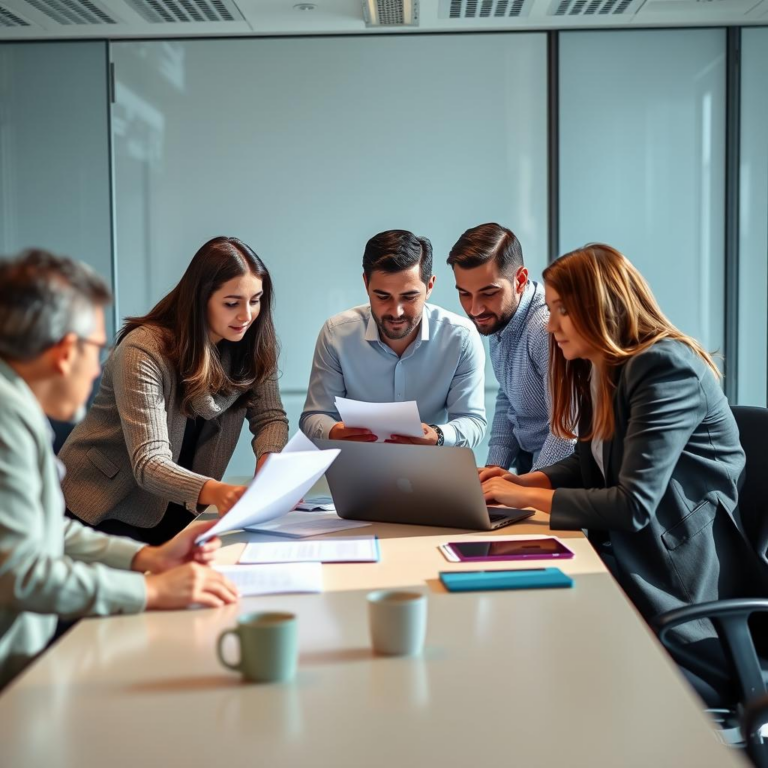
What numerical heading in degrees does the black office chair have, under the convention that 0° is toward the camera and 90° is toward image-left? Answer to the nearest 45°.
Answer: approximately 90°

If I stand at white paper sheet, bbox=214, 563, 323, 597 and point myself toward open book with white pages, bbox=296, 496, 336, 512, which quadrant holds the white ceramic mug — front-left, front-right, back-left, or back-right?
back-right

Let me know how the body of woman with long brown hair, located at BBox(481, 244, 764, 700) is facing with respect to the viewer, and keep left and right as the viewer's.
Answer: facing to the left of the viewer

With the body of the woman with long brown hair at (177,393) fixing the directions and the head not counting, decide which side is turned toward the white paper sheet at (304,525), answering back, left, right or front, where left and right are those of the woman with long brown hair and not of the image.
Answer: front

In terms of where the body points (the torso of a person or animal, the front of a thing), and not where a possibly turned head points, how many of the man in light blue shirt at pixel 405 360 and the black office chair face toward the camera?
1

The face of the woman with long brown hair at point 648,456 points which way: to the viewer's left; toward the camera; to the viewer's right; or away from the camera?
to the viewer's left

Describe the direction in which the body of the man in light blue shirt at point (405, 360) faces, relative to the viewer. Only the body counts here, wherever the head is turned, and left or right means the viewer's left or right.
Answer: facing the viewer

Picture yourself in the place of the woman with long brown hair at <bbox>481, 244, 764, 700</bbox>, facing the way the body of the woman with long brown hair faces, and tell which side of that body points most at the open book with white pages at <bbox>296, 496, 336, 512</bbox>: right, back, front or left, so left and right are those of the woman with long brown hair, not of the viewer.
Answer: front

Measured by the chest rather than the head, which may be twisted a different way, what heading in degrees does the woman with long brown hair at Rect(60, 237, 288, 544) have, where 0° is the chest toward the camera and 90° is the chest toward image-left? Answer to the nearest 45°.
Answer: approximately 315°

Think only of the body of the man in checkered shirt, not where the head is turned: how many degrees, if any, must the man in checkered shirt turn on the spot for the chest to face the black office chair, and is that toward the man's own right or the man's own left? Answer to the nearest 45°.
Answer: approximately 45° to the man's own left

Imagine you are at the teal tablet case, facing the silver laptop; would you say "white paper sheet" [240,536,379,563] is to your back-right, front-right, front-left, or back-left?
front-left

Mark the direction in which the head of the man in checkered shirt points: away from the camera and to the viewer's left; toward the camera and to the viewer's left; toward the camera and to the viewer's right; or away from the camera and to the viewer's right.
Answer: toward the camera and to the viewer's left

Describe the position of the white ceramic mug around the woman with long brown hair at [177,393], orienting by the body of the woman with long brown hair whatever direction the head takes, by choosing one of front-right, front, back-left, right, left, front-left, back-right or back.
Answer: front-right

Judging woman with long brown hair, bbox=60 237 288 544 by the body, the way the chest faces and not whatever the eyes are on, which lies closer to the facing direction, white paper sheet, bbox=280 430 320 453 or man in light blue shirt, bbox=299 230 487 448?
the white paper sheet

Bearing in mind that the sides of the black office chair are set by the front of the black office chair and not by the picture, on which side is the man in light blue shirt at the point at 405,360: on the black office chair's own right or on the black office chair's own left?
on the black office chair's own right
